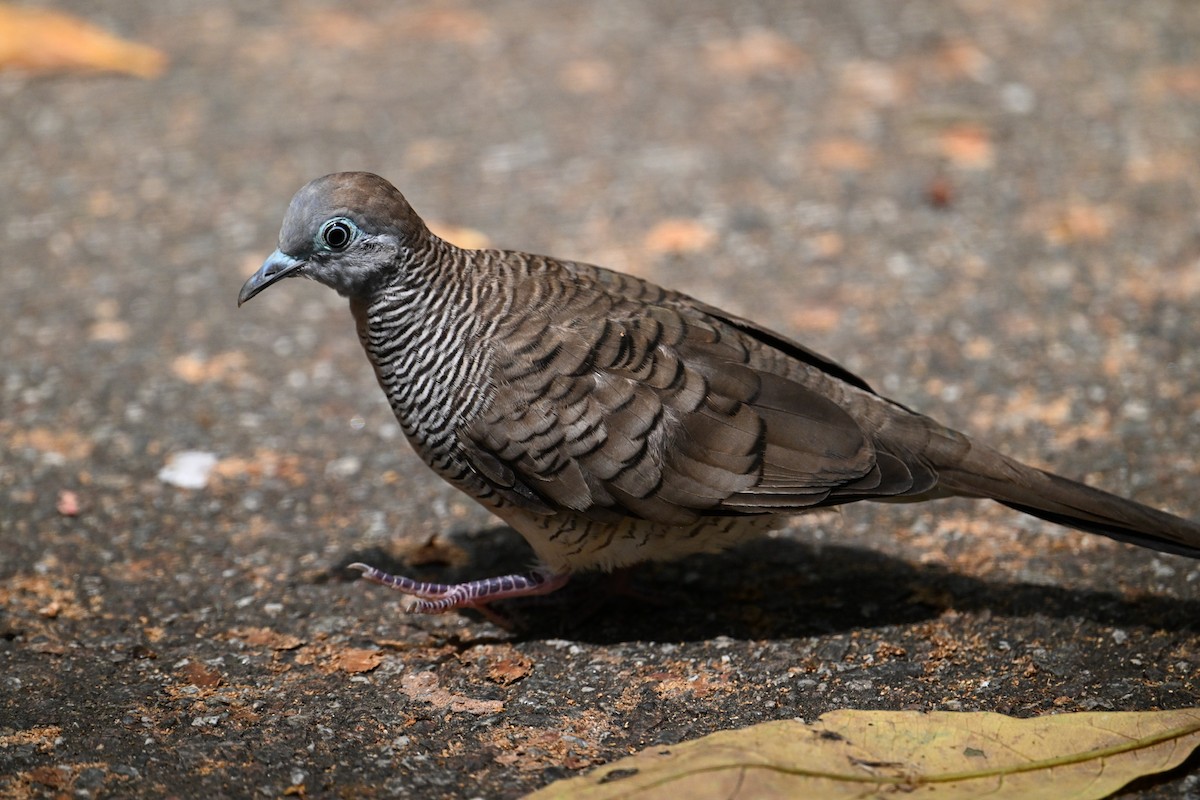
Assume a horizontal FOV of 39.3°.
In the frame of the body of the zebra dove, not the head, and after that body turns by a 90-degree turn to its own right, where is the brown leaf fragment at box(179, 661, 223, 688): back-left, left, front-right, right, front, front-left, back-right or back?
left

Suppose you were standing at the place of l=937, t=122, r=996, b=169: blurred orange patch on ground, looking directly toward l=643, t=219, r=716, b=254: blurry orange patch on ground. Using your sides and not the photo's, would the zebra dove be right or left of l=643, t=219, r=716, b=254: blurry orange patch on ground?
left

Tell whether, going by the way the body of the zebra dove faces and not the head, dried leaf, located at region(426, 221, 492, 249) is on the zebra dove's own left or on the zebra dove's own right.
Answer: on the zebra dove's own right

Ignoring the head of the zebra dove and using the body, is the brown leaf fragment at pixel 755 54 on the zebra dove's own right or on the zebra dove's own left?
on the zebra dove's own right

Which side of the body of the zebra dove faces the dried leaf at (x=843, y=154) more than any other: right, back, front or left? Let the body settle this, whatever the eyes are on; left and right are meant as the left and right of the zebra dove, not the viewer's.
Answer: right

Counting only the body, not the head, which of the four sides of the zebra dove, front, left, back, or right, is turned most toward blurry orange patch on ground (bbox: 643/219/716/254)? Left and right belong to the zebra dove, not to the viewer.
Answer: right

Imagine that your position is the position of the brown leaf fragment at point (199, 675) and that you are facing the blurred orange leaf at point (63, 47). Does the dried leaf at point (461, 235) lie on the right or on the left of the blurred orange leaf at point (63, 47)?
right

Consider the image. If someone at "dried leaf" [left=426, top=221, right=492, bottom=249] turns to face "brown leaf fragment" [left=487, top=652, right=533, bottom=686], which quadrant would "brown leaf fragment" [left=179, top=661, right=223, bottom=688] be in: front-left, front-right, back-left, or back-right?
front-right

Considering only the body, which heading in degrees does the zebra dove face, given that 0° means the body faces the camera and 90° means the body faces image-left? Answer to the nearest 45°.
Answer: approximately 90°

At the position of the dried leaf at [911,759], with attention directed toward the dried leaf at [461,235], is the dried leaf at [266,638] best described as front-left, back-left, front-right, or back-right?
front-left

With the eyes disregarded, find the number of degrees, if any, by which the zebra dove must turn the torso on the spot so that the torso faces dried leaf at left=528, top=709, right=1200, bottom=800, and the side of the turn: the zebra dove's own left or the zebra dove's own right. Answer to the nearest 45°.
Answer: approximately 135° to the zebra dove's own left
